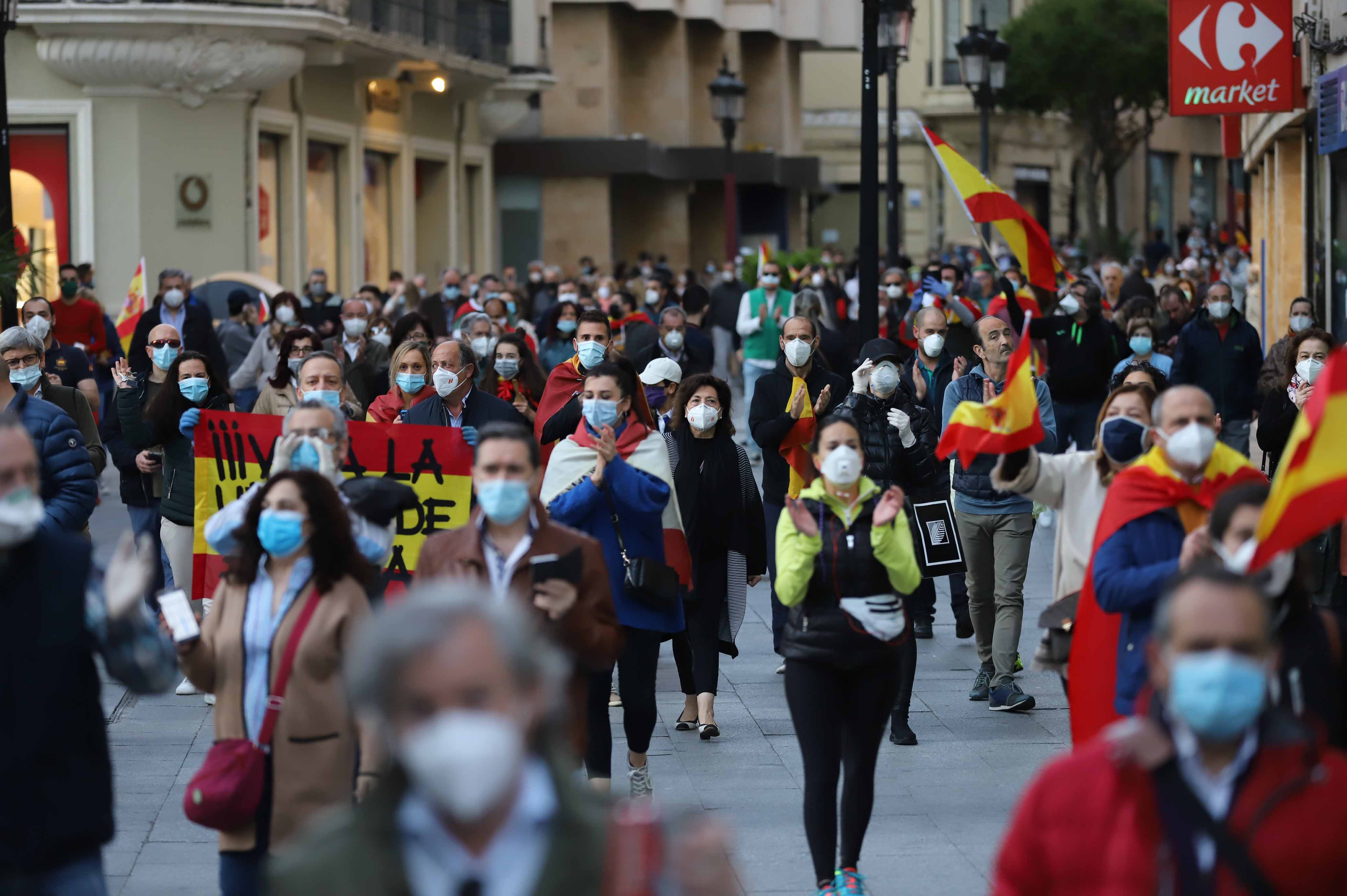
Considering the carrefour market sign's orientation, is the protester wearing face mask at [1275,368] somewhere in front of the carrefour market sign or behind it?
in front

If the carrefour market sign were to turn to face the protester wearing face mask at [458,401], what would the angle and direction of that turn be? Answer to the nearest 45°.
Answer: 0° — it already faces them

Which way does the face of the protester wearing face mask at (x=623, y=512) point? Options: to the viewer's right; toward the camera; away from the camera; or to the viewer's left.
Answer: toward the camera

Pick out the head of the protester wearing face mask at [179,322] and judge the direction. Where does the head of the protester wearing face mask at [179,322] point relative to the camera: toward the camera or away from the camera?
toward the camera

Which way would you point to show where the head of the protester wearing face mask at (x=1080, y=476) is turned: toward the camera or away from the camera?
toward the camera

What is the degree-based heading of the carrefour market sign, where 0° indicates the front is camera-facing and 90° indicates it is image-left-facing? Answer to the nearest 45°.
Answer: approximately 0°

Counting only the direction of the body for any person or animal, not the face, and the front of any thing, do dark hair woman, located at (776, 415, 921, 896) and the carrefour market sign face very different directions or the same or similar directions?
same or similar directions

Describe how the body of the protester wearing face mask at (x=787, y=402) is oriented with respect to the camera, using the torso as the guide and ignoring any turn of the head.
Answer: toward the camera

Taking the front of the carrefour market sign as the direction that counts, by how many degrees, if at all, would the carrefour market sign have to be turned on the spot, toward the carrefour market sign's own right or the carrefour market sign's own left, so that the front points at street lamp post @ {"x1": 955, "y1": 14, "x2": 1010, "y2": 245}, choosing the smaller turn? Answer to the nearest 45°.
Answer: approximately 180°

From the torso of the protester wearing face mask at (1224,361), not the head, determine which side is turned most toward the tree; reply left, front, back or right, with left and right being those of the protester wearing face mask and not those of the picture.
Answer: back

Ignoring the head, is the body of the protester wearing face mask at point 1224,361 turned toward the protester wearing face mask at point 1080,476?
yes

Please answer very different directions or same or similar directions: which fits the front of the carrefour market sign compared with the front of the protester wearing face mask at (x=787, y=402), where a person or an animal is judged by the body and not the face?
same or similar directions

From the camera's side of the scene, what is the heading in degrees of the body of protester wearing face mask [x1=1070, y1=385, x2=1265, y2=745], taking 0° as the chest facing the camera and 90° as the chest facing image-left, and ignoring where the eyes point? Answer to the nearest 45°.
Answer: approximately 315°

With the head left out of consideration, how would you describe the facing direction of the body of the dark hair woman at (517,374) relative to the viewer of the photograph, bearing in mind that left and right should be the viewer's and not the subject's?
facing the viewer and to the left of the viewer

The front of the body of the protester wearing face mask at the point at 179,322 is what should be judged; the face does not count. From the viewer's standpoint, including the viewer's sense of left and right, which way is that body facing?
facing the viewer
